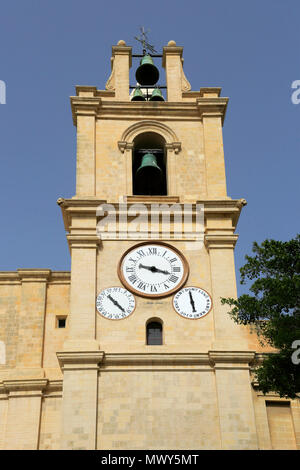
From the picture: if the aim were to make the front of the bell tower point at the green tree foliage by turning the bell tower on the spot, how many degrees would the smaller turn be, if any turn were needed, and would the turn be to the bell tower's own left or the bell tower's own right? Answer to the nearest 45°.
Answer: approximately 45° to the bell tower's own left
